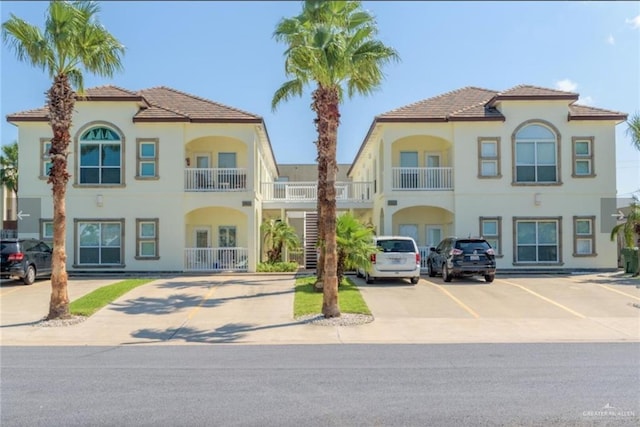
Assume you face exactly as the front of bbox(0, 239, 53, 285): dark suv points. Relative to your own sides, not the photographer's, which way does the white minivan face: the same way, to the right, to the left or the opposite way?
the same way

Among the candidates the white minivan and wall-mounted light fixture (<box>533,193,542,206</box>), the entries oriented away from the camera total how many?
1

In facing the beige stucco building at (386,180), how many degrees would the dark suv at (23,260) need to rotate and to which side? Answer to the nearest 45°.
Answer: approximately 45° to its right

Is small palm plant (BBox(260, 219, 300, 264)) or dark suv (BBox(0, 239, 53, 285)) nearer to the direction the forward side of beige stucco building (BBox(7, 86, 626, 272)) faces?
the small palm plant

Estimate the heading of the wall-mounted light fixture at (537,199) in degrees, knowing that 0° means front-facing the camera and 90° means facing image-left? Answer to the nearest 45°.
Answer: approximately 0°

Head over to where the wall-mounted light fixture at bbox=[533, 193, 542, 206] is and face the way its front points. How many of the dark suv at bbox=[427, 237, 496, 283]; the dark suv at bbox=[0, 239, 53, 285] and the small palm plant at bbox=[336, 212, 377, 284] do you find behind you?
0

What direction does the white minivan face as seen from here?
away from the camera

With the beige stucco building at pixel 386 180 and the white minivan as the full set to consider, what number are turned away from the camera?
1

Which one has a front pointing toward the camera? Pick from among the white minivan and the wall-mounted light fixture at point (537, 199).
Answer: the wall-mounted light fixture

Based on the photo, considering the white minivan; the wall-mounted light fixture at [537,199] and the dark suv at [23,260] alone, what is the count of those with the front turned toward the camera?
1

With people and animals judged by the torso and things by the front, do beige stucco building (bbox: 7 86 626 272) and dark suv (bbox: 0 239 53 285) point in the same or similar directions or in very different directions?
very different directions

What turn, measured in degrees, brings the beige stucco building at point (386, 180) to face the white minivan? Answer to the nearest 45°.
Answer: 0° — it already faces it

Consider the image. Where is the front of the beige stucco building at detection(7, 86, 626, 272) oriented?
toward the camera

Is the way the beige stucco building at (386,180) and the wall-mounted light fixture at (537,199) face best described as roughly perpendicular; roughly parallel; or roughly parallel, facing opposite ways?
roughly parallel

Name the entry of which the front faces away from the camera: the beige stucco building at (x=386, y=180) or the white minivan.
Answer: the white minivan

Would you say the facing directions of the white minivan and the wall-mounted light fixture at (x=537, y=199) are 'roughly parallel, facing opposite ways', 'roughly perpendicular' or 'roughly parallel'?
roughly parallel, facing opposite ways

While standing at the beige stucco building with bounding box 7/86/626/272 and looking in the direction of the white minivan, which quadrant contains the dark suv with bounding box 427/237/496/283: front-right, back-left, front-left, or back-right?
front-left

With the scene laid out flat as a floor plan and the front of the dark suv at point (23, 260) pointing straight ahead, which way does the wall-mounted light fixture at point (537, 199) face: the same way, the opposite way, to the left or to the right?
the opposite way

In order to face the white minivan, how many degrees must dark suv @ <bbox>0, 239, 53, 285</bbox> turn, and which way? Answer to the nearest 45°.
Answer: approximately 90° to its right

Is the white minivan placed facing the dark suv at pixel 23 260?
no

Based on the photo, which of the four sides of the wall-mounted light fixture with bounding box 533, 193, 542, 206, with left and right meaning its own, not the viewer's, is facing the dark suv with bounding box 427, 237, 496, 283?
front
